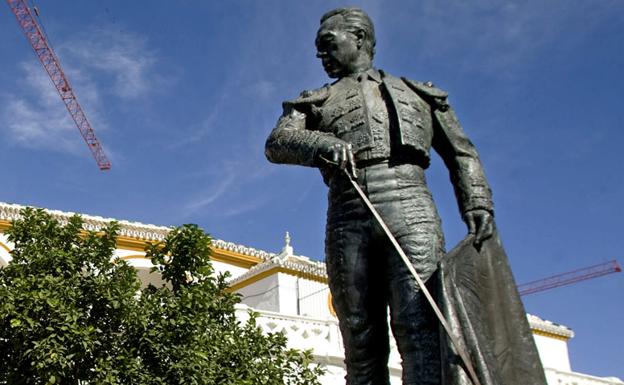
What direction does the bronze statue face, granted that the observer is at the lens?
facing the viewer
